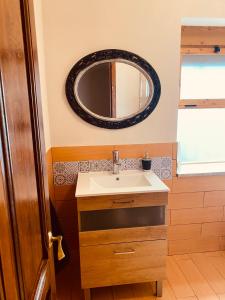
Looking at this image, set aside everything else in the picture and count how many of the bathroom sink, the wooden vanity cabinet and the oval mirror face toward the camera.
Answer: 3

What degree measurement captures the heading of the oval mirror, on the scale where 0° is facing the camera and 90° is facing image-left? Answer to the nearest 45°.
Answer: approximately 0°

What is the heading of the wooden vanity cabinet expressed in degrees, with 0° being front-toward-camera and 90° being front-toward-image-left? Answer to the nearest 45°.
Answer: approximately 0°

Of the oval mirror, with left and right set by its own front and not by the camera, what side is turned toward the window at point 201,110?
left

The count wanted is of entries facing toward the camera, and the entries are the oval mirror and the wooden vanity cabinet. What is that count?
2

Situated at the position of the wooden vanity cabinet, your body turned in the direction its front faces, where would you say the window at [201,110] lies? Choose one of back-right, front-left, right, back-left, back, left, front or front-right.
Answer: back-left
